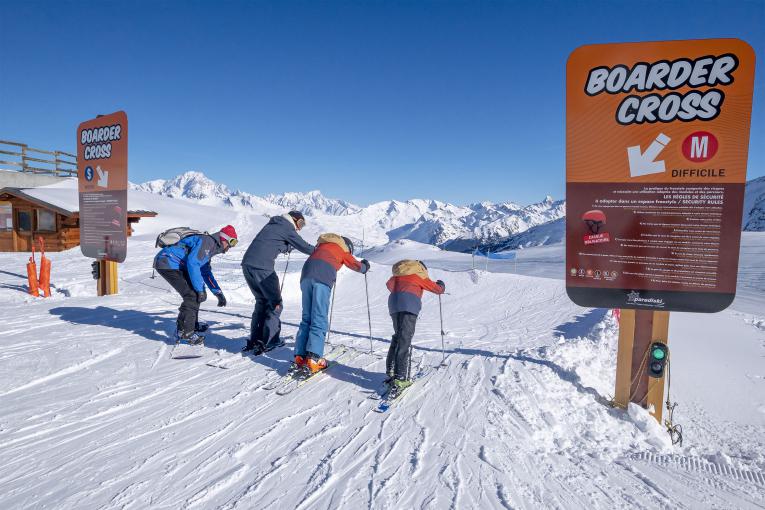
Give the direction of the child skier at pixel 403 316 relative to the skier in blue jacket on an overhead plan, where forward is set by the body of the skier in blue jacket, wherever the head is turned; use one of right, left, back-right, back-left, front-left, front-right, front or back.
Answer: front-right

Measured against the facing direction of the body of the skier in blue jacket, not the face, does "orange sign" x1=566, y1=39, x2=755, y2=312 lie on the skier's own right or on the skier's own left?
on the skier's own right

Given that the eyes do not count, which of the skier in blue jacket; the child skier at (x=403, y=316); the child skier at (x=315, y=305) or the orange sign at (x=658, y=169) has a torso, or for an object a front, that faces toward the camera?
the orange sign

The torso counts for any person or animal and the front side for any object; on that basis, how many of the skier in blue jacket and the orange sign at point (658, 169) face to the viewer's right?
1

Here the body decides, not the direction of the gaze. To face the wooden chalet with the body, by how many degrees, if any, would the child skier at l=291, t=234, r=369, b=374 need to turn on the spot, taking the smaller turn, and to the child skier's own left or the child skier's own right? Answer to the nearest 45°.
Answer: approximately 90° to the child skier's own left

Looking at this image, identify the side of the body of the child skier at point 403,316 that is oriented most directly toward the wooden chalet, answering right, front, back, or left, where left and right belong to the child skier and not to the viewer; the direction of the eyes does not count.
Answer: left

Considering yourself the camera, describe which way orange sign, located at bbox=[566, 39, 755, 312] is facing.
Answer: facing the viewer

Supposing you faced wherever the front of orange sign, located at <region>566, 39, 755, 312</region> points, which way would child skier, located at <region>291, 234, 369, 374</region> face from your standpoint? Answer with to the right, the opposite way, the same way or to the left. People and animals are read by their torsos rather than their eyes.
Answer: the opposite way

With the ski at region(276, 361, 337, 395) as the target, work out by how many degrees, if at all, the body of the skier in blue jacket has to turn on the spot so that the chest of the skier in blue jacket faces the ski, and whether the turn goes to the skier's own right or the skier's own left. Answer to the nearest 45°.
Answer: approximately 45° to the skier's own right

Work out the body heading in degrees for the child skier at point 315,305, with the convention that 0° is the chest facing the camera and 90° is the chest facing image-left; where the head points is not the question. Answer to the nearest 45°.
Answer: approximately 225°

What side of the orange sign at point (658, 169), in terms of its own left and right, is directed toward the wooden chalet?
right

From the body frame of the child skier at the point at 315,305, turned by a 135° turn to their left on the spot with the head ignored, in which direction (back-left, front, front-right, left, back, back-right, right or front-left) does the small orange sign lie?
front-right

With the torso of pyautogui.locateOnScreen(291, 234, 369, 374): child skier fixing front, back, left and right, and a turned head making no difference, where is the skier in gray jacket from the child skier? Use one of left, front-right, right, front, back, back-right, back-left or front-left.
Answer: left

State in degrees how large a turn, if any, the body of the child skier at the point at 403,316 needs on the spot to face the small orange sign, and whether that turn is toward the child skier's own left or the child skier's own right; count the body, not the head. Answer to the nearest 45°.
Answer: approximately 90° to the child skier's own left

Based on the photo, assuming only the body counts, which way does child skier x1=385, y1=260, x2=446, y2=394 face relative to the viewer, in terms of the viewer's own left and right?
facing away from the viewer and to the right of the viewer
